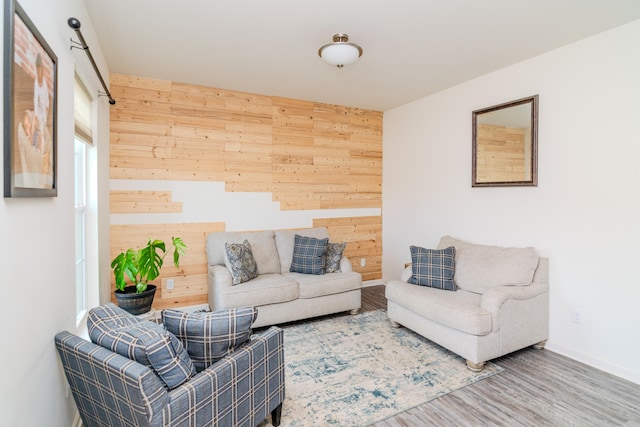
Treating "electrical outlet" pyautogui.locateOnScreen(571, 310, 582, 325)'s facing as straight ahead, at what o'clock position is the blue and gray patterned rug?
The blue and gray patterned rug is roughly at 12 o'clock from the electrical outlet.

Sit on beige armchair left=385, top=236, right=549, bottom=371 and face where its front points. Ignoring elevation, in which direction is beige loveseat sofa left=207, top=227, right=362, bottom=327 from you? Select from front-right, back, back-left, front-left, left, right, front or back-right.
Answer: front-right

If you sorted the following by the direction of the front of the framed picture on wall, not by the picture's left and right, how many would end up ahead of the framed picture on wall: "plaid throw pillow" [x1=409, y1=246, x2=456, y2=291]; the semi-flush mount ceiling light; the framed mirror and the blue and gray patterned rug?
4

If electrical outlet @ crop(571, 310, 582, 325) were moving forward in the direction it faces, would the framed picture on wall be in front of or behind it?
in front

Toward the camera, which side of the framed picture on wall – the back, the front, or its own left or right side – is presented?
right

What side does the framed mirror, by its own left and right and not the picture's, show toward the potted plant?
front

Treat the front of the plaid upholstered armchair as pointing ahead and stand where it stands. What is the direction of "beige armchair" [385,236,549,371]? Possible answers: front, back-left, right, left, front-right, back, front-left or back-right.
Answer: front-right

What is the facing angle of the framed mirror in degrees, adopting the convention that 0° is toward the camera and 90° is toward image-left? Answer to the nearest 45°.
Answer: approximately 45°

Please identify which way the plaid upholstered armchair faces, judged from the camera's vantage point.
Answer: facing away from the viewer and to the right of the viewer

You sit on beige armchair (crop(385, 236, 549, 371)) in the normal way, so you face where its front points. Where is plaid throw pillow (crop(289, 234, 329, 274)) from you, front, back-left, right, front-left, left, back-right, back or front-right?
front-right

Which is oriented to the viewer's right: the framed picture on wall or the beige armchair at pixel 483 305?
the framed picture on wall

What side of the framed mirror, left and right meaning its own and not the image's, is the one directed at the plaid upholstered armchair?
front

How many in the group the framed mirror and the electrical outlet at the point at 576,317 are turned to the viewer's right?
0

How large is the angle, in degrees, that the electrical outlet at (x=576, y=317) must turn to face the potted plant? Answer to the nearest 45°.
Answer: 0° — it already faces it
